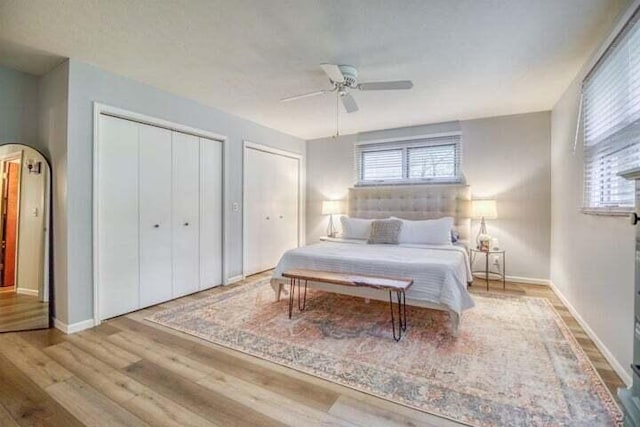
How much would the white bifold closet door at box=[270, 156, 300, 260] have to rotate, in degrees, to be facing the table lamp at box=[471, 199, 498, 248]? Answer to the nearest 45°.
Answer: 0° — it already faces it

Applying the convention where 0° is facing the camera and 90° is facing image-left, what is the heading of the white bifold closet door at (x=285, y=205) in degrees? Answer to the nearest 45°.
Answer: approximately 315°

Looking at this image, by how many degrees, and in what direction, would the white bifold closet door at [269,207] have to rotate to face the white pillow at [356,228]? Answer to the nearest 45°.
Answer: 0° — it already faces it

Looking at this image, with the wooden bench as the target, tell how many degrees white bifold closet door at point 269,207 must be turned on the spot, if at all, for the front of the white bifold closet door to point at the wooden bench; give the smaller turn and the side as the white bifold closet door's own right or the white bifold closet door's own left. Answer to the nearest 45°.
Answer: approximately 45° to the white bifold closet door's own right

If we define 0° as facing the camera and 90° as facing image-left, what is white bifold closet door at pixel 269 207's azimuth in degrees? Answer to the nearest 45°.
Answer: approximately 315°

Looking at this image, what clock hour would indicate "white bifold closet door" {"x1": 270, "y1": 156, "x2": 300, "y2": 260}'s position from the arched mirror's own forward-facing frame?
The white bifold closet door is roughly at 9 o'clock from the arched mirror.

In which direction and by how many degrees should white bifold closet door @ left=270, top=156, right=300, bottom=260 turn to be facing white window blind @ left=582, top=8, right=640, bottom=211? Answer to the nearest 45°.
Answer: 0° — it already faces it
